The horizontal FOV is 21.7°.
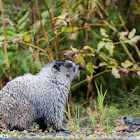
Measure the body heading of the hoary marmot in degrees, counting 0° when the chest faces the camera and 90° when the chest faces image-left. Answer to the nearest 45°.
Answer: approximately 270°

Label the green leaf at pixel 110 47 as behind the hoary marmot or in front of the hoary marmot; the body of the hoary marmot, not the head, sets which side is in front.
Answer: in front
